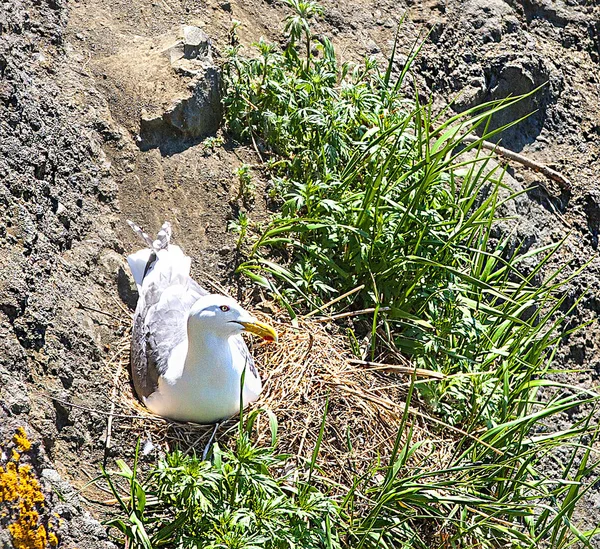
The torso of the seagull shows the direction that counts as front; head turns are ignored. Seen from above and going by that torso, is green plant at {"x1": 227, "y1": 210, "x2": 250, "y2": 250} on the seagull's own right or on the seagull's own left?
on the seagull's own left

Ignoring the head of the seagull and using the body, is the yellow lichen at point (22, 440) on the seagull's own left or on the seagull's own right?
on the seagull's own right

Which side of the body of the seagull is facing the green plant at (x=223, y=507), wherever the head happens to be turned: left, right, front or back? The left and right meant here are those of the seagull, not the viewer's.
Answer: front

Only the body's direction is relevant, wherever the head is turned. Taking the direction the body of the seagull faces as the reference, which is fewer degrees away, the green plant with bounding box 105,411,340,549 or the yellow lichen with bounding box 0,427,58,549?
the green plant

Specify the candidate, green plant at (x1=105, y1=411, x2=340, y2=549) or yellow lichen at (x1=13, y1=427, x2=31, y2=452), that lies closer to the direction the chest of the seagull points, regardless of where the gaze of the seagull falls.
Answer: the green plant

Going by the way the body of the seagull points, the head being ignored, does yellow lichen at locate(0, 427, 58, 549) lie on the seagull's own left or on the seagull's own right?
on the seagull's own right

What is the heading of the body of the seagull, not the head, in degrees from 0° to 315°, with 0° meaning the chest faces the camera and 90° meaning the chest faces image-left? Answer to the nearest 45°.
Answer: approximately 315°

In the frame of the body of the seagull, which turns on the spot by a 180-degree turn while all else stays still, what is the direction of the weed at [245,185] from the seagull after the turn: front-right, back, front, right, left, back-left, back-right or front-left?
front-right
